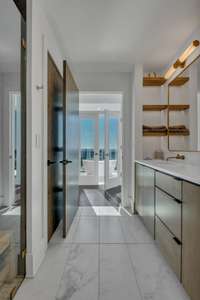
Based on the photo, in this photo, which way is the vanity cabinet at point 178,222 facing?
to the viewer's left

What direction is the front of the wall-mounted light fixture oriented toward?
to the viewer's left

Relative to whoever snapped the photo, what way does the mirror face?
facing to the left of the viewer
